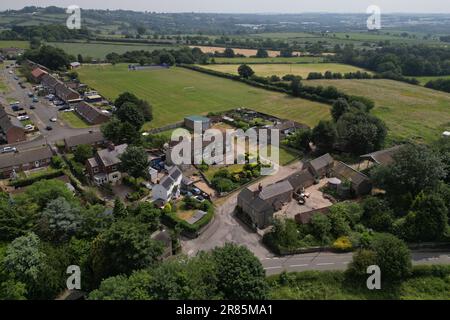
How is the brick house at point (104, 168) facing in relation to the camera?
toward the camera

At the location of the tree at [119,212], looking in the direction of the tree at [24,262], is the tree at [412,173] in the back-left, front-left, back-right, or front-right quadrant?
back-left

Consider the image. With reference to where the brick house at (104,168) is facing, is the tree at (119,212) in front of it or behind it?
in front

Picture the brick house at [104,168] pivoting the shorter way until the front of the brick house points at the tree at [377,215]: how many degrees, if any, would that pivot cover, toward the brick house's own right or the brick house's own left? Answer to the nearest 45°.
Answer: approximately 45° to the brick house's own left

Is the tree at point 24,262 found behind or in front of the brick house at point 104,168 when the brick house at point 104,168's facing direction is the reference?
in front

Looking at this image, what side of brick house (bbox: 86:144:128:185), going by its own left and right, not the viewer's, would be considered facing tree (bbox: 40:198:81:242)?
front

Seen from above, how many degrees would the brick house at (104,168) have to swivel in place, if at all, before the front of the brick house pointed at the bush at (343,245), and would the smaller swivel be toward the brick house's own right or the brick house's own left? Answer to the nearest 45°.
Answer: approximately 45° to the brick house's own left

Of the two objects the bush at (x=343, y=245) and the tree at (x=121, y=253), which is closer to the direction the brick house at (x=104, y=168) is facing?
the tree

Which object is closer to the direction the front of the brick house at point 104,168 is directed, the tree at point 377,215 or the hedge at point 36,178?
the tree

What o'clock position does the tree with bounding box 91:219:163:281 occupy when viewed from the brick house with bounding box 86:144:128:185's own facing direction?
The tree is roughly at 12 o'clock from the brick house.

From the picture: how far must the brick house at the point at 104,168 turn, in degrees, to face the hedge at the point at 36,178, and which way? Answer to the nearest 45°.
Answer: approximately 90° to its right

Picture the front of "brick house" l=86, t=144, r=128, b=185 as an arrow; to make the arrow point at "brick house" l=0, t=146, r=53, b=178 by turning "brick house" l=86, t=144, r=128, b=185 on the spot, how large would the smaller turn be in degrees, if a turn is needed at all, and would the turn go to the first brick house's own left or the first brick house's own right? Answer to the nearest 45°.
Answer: approximately 135° to the first brick house's own right

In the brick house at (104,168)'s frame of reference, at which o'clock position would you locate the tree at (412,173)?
The tree is roughly at 10 o'clock from the brick house.

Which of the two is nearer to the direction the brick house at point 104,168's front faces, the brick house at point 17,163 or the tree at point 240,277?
the tree

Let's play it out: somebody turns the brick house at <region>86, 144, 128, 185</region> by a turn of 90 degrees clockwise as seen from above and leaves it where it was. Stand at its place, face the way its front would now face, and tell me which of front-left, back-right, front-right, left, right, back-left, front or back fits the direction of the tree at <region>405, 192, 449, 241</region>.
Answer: back-left
